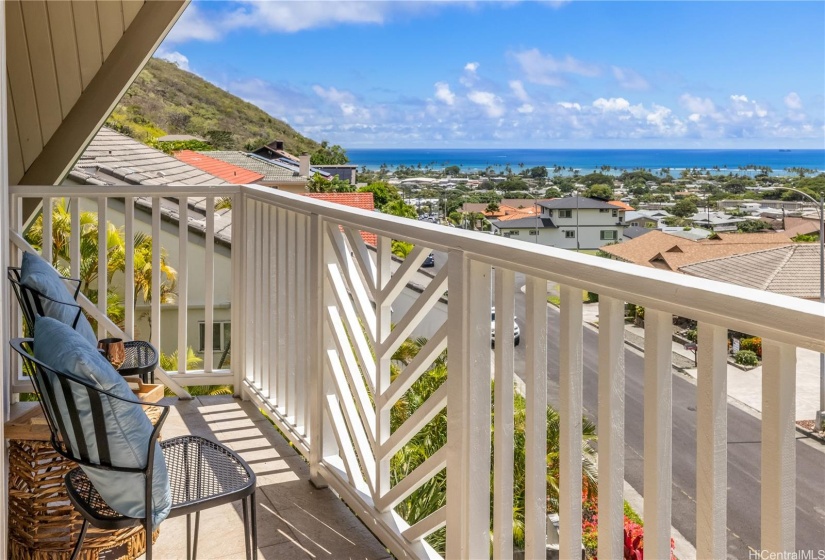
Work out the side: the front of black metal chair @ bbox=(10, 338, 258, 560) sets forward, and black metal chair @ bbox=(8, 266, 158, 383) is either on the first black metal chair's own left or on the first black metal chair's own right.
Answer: on the first black metal chair's own left

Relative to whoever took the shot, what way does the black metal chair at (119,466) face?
facing away from the viewer and to the right of the viewer

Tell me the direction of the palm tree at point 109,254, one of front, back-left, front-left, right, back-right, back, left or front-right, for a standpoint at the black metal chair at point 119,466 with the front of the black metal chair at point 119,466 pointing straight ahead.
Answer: front-left

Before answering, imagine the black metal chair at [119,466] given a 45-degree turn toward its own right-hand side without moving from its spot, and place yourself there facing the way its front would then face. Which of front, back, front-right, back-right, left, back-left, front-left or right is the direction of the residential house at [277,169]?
left

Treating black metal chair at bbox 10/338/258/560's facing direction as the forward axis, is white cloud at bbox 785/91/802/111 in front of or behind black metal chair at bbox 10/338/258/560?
in front

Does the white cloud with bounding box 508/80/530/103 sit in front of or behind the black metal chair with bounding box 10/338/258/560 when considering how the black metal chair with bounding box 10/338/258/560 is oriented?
in front
